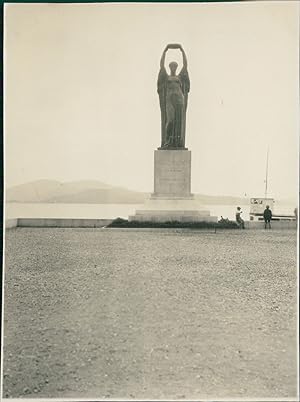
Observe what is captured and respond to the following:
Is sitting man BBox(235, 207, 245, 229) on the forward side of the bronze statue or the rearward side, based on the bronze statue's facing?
on the forward side

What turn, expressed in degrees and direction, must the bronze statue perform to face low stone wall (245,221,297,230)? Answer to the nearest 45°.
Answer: approximately 45° to its left

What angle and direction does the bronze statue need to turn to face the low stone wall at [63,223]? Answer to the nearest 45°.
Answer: approximately 45° to its right

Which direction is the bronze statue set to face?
toward the camera
